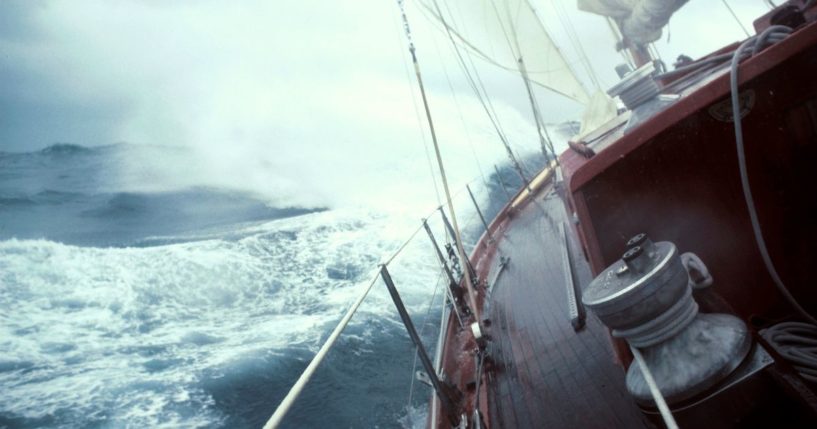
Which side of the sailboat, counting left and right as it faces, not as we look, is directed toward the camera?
back
